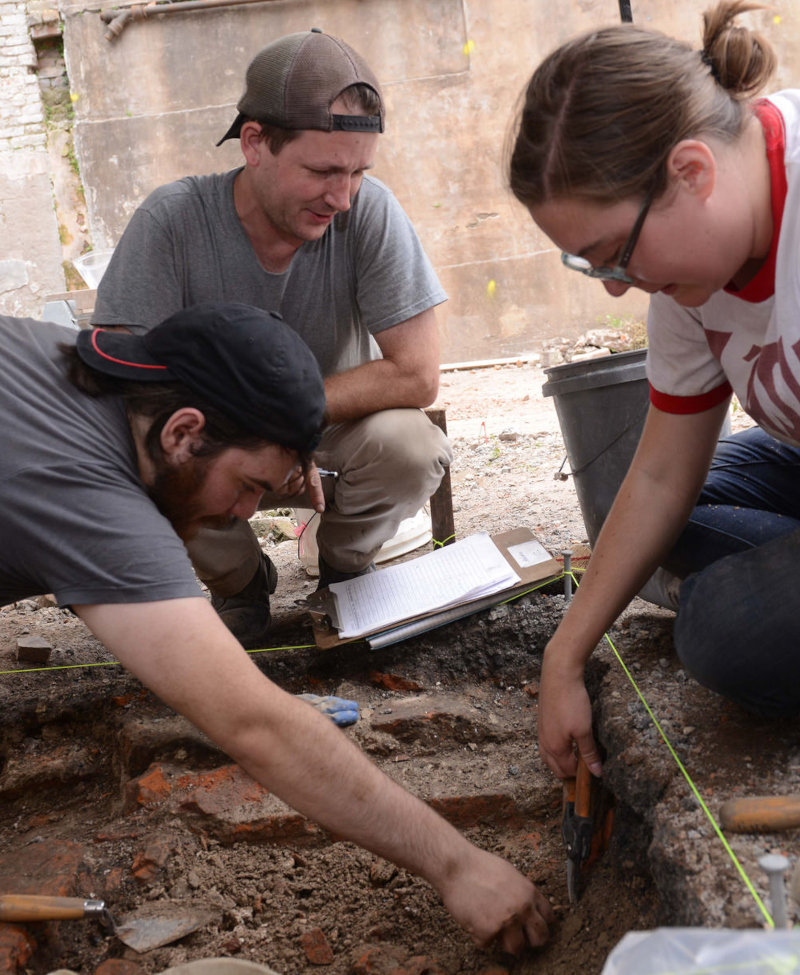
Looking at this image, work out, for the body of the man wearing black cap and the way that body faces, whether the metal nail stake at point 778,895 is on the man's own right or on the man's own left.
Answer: on the man's own right

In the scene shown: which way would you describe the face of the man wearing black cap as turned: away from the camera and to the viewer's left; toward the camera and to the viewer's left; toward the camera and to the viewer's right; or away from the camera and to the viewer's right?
toward the camera and to the viewer's right

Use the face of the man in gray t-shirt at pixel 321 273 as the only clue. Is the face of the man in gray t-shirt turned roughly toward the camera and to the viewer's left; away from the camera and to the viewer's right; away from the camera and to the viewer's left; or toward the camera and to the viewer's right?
toward the camera and to the viewer's right

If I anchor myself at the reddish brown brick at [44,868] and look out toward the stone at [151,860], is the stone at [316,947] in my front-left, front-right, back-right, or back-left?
front-right

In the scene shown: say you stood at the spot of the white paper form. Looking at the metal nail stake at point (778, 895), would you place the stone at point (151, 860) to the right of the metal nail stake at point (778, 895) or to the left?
right

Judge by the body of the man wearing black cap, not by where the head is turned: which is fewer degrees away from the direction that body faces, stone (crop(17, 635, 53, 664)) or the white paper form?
the white paper form

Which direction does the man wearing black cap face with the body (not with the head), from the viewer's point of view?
to the viewer's right
